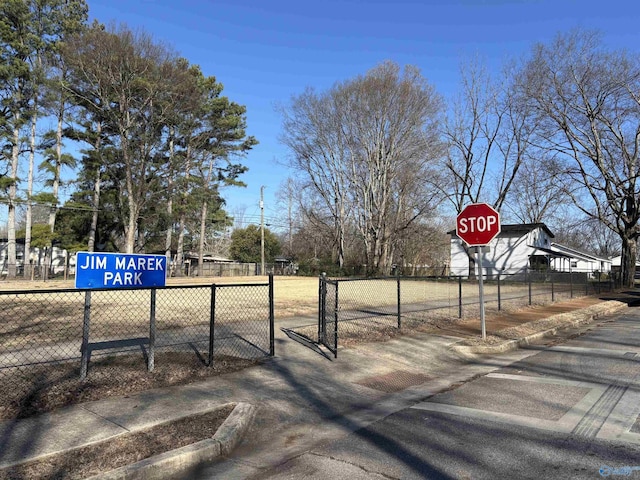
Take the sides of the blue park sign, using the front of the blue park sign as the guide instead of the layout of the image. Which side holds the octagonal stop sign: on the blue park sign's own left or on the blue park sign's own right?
on the blue park sign's own left

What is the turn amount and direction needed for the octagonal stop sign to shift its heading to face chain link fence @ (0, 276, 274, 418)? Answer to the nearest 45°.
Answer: approximately 45° to its right

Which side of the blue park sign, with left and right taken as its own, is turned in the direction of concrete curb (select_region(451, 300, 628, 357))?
left

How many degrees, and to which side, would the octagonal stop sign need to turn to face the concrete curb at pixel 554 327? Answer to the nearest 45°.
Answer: approximately 135° to its left

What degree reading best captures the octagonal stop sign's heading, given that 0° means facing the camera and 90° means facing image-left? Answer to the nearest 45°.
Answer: approximately 0°

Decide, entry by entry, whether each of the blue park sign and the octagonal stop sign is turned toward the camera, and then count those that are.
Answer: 2

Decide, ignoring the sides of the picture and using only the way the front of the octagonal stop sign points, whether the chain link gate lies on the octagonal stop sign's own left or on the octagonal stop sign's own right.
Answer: on the octagonal stop sign's own right
